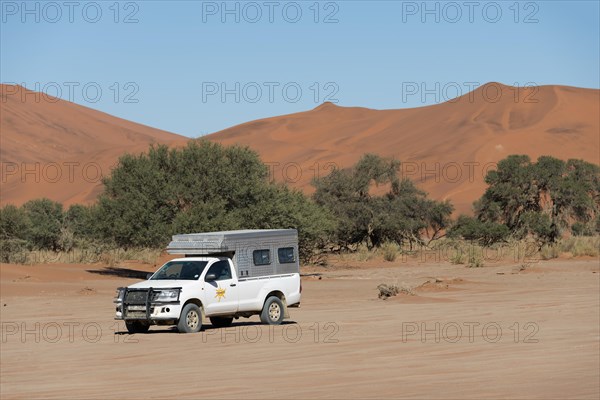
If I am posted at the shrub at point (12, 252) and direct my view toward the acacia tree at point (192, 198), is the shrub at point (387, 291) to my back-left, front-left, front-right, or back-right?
front-right

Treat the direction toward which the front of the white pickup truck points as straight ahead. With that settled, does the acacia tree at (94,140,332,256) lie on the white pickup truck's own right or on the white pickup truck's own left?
on the white pickup truck's own right

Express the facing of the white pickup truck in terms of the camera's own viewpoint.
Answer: facing the viewer and to the left of the viewer

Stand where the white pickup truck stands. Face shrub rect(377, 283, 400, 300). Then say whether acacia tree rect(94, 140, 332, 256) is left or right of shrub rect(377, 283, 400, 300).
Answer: left

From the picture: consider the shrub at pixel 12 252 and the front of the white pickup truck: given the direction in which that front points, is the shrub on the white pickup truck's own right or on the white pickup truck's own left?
on the white pickup truck's own right

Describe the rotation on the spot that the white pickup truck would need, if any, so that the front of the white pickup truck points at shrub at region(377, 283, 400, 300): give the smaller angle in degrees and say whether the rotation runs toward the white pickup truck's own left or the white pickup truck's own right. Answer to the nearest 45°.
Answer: approximately 180°

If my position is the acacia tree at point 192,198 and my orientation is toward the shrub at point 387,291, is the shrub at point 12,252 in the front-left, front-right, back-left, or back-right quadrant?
back-right

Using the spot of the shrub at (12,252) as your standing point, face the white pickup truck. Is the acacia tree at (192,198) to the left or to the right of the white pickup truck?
left

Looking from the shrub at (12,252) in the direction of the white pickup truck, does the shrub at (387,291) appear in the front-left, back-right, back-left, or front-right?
front-left
